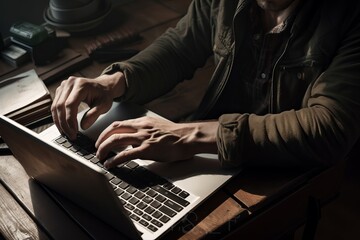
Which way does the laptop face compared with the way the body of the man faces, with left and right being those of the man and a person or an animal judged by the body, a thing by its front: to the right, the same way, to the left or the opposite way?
the opposite way

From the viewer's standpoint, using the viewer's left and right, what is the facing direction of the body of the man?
facing the viewer and to the left of the viewer

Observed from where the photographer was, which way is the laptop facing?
facing away from the viewer and to the right of the viewer
